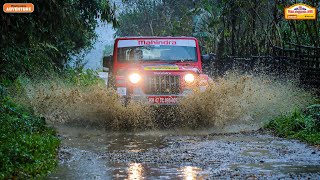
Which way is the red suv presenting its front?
toward the camera
